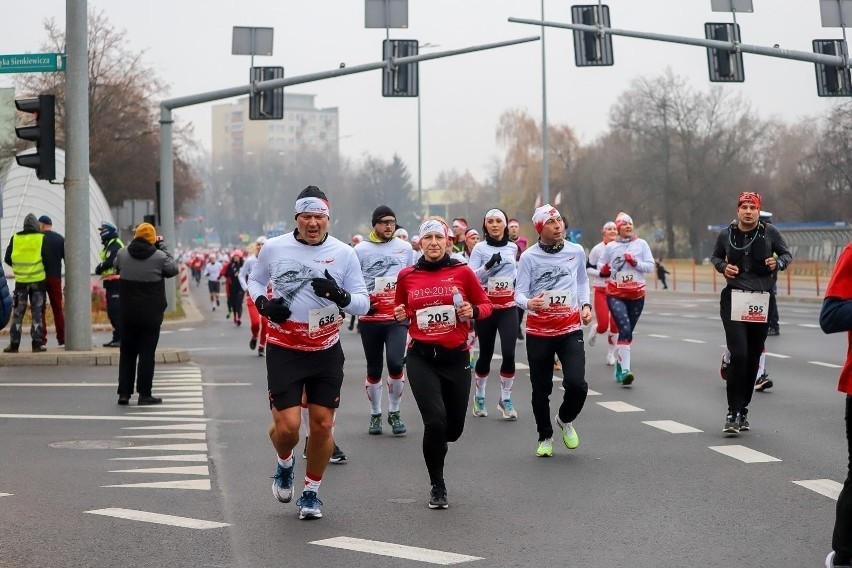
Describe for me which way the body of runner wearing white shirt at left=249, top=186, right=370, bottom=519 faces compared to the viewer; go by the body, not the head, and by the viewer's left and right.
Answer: facing the viewer

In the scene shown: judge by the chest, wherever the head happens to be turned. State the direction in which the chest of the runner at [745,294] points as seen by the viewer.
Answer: toward the camera

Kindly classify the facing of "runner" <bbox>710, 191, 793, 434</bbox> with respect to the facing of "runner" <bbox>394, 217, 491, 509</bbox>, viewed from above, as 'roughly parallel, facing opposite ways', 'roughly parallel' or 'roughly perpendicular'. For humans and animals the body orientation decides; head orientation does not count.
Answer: roughly parallel

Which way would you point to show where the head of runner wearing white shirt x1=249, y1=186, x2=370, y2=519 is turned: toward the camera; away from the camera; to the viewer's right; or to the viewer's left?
toward the camera

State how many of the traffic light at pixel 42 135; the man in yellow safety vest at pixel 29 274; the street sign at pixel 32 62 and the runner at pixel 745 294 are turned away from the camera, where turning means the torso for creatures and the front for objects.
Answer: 1

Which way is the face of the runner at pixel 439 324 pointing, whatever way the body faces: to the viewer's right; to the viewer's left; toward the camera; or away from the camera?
toward the camera

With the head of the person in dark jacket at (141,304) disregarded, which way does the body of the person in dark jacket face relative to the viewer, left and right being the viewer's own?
facing away from the viewer and to the right of the viewer

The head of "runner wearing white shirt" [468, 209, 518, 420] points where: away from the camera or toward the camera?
toward the camera

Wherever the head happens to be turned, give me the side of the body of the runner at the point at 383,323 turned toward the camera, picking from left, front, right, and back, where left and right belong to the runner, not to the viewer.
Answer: front

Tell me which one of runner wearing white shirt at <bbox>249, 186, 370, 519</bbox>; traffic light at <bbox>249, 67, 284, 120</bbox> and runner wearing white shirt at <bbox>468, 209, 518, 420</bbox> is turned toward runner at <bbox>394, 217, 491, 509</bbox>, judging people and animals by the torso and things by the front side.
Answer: runner wearing white shirt at <bbox>468, 209, 518, 420</bbox>

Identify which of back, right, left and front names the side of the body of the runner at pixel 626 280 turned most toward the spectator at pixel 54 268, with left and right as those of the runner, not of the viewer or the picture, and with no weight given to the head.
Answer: right

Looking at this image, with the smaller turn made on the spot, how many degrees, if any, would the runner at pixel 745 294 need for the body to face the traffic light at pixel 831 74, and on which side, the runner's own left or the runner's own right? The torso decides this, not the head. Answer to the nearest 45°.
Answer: approximately 180°

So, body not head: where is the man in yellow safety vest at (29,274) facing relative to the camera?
away from the camera

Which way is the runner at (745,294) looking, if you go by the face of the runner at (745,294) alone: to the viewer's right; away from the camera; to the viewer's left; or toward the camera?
toward the camera

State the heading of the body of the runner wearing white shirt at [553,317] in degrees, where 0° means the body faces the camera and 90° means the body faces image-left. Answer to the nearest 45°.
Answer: approximately 0°
